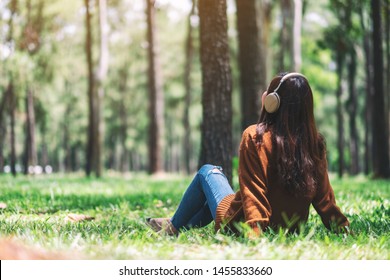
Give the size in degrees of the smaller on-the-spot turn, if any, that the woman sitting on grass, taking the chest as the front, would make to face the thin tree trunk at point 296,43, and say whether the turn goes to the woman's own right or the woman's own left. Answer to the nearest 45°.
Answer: approximately 45° to the woman's own right

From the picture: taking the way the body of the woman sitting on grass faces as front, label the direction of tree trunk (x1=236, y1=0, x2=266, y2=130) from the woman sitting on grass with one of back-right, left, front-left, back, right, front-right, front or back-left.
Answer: front-right

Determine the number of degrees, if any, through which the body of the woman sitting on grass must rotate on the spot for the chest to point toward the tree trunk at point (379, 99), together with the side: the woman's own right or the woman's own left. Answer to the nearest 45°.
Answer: approximately 45° to the woman's own right

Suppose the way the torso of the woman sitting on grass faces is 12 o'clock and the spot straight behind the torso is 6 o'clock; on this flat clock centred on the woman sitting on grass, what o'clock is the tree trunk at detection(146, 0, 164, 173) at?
The tree trunk is roughly at 1 o'clock from the woman sitting on grass.

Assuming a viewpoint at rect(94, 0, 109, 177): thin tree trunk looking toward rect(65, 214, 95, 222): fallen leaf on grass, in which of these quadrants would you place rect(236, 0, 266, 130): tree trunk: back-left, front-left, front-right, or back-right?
front-left

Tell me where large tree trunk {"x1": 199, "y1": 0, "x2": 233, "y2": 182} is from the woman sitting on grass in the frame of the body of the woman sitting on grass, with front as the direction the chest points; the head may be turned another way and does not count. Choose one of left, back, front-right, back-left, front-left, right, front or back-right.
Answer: front-right

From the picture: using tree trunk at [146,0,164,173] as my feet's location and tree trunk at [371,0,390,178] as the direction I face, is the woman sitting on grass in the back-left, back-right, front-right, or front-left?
front-right

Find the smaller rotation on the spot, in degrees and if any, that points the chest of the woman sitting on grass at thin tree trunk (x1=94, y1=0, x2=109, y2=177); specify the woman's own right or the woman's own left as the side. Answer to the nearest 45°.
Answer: approximately 45° to the woman's own right

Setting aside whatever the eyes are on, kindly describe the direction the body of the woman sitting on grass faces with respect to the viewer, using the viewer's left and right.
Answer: facing away from the viewer and to the left of the viewer

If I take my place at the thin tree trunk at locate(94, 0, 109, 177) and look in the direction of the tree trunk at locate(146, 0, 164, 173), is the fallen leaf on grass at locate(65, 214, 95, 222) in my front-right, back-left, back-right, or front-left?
back-right

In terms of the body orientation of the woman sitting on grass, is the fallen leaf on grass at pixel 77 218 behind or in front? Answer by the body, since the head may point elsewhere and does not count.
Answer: in front
